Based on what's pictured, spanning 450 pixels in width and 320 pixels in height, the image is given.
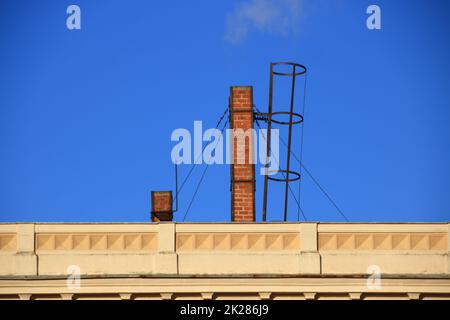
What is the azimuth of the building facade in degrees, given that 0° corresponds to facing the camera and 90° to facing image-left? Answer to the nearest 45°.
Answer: approximately 0°
